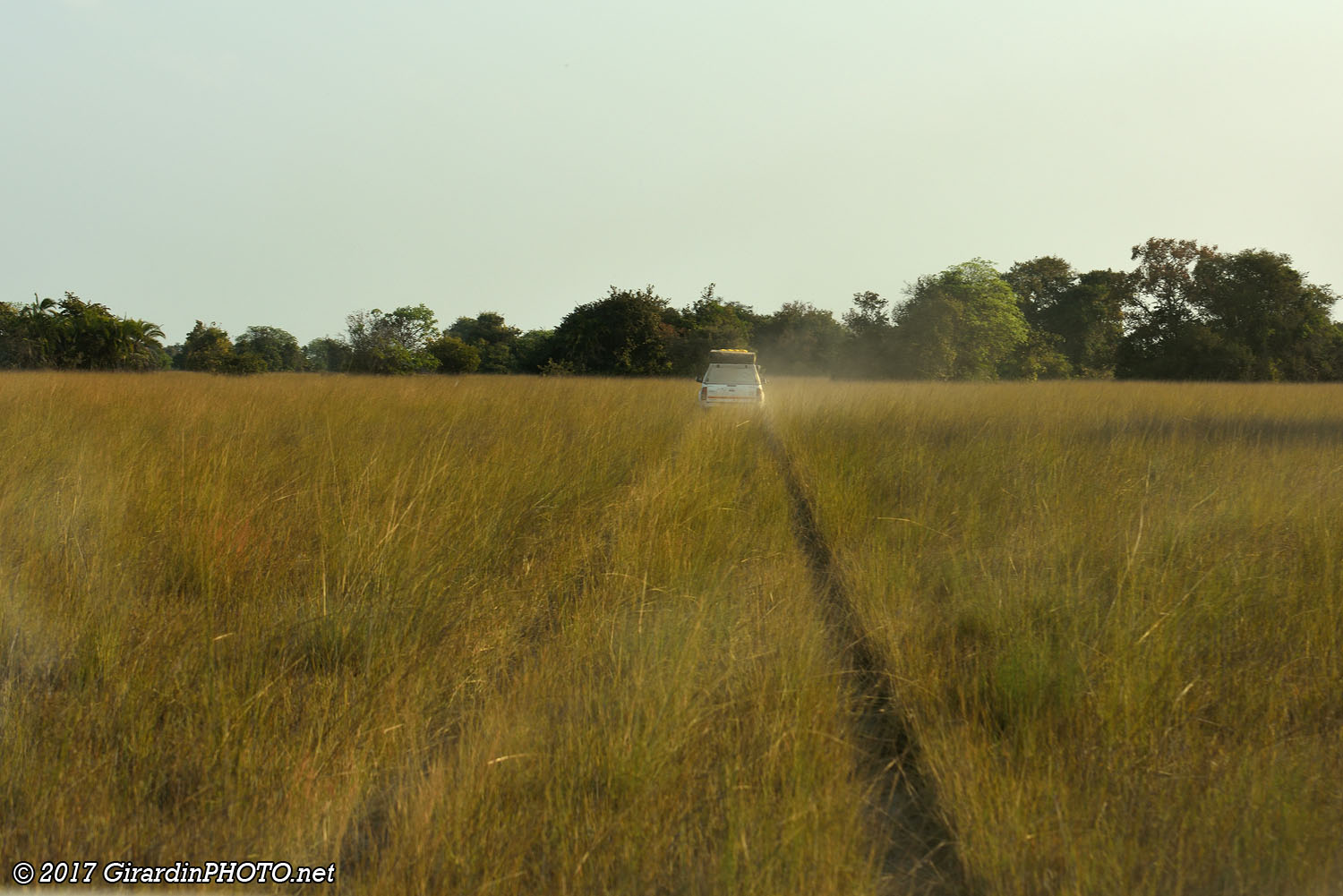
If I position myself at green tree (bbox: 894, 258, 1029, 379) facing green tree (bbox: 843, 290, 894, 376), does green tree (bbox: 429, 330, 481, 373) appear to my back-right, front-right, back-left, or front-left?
front-left

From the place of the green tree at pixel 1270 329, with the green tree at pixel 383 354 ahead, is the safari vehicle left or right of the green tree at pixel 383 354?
left

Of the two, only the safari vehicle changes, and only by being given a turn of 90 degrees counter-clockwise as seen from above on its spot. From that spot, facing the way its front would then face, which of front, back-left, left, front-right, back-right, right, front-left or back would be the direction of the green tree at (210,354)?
front-right

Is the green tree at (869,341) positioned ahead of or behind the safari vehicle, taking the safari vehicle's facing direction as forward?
ahead

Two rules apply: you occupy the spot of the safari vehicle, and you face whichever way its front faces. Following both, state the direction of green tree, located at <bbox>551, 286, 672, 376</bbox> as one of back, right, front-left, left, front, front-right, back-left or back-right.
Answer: front

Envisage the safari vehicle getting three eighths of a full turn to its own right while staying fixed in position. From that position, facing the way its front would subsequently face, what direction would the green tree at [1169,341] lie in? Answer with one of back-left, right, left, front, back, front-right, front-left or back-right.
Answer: left

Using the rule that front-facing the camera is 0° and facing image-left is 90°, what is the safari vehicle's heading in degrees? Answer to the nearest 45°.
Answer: approximately 180°

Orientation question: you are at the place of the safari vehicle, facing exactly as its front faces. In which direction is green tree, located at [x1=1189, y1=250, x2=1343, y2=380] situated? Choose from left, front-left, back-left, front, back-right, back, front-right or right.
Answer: front-right

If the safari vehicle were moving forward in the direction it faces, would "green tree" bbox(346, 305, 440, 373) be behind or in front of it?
in front

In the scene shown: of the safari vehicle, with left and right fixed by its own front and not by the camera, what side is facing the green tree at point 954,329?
front
